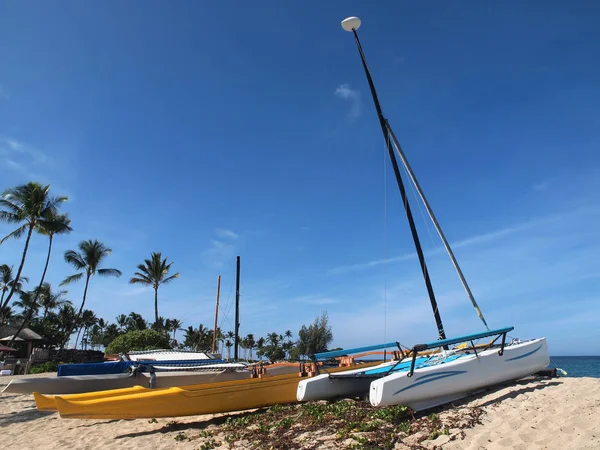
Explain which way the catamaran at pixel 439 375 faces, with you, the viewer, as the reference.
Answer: facing away from the viewer and to the right of the viewer

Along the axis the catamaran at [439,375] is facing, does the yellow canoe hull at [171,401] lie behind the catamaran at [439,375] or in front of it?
behind

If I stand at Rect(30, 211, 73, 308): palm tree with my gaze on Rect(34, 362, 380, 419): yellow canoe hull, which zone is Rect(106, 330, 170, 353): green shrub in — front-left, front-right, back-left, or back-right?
front-left

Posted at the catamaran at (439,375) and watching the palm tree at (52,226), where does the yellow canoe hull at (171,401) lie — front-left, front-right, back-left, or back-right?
front-left

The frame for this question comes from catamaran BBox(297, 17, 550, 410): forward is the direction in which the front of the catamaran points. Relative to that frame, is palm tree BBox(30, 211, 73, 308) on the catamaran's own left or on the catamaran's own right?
on the catamaran's own left

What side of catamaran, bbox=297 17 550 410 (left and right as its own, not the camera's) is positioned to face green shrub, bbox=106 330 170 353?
left

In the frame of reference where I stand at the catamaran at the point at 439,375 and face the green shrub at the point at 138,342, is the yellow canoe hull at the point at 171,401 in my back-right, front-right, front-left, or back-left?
front-left

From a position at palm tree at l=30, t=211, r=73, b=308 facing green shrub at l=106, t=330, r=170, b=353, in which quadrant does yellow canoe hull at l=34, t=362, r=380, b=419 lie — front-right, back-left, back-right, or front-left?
front-right
